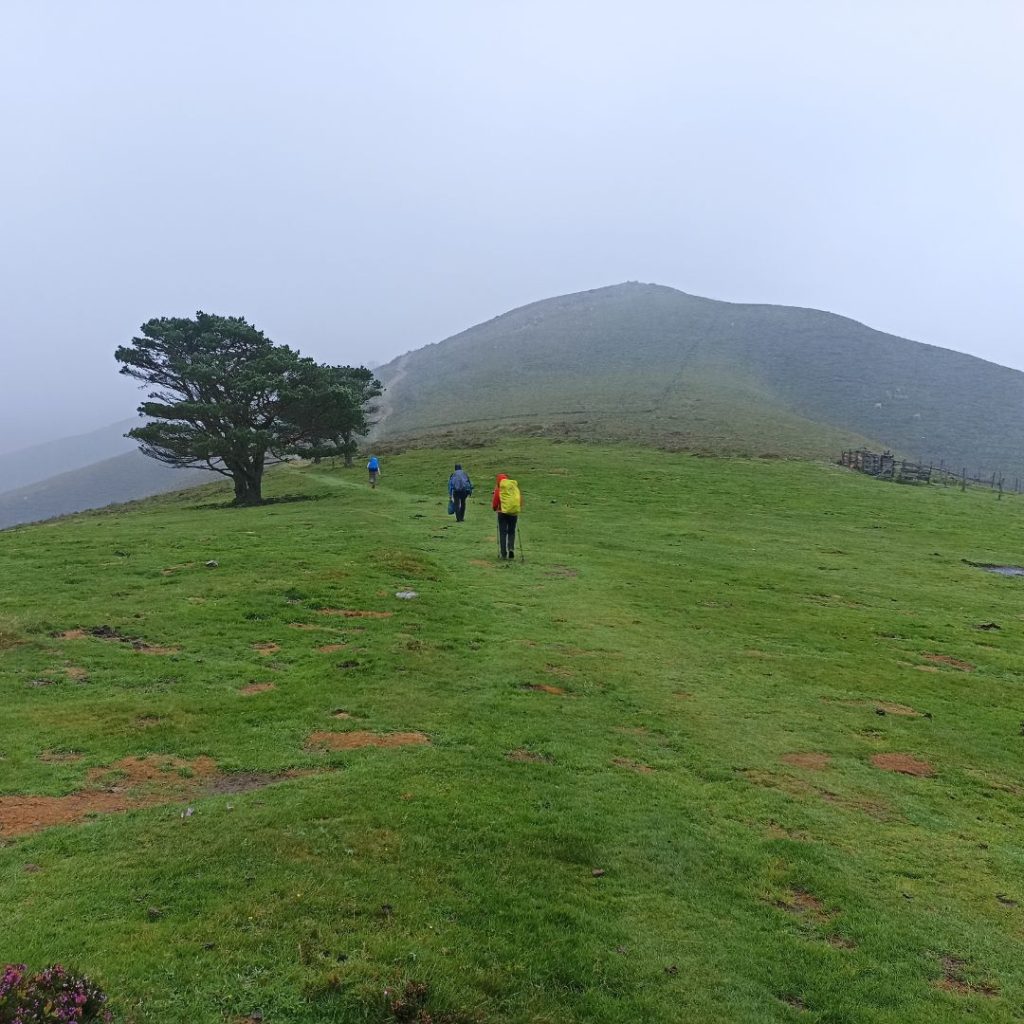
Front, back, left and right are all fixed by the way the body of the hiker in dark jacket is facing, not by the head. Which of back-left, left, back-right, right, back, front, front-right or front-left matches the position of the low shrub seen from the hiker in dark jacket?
back

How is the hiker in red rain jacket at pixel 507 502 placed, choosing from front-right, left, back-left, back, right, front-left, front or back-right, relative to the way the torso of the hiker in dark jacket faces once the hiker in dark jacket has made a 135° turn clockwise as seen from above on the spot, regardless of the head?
front-right

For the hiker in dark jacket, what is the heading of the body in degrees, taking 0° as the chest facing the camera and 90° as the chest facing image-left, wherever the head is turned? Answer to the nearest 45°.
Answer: approximately 180°
